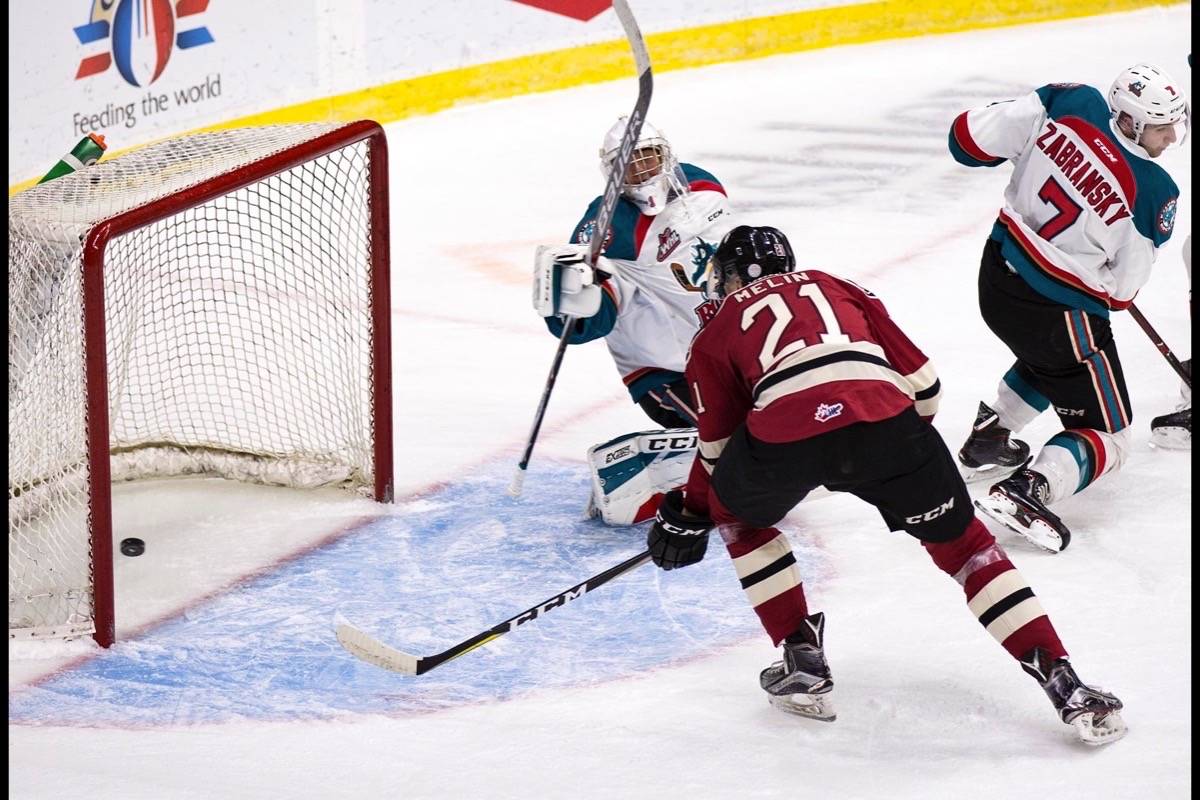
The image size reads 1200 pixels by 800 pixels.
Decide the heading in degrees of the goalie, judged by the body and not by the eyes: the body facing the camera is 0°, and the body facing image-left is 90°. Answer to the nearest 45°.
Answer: approximately 0°

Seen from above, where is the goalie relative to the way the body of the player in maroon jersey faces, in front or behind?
in front

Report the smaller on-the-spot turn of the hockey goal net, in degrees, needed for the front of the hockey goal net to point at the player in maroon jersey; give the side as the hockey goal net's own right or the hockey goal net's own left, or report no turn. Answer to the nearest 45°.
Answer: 0° — it already faces them

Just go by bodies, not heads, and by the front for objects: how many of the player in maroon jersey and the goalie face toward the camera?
1

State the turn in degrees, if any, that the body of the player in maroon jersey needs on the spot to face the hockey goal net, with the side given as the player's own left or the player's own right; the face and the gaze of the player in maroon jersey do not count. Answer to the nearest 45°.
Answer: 0° — they already face it

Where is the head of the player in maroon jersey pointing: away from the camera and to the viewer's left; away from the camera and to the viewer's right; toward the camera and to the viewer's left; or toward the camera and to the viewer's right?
away from the camera and to the viewer's left

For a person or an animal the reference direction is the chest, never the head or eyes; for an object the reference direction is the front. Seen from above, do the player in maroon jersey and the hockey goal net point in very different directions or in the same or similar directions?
very different directions

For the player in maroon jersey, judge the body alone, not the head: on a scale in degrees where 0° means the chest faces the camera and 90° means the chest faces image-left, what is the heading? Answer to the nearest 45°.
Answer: approximately 135°

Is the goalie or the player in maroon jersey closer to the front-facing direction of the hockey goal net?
the player in maroon jersey

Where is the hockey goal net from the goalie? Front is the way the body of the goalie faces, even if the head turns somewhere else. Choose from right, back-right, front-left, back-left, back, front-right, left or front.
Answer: right

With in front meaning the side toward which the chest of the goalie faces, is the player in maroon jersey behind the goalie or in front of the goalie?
in front

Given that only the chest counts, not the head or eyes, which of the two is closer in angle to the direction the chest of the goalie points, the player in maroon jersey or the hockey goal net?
the player in maroon jersey
